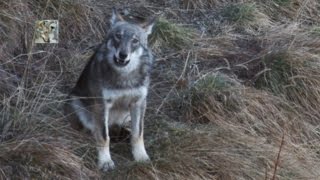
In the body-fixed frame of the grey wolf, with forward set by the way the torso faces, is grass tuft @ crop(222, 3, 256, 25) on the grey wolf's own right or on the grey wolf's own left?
on the grey wolf's own left

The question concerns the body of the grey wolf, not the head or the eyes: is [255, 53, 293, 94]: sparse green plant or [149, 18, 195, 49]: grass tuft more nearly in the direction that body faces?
the sparse green plant

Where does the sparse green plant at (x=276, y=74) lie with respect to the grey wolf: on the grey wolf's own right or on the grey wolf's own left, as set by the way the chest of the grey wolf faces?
on the grey wolf's own left

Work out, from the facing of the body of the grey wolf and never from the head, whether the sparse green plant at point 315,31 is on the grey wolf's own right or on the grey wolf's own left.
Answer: on the grey wolf's own left

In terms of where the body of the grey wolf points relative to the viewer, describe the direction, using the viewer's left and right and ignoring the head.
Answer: facing the viewer and to the right of the viewer

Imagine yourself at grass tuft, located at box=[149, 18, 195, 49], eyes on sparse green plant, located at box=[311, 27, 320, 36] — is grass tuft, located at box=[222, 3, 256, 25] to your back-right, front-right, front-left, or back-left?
front-left

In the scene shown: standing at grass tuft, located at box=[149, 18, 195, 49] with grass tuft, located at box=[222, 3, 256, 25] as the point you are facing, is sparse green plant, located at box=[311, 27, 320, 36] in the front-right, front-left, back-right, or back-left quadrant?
front-right
